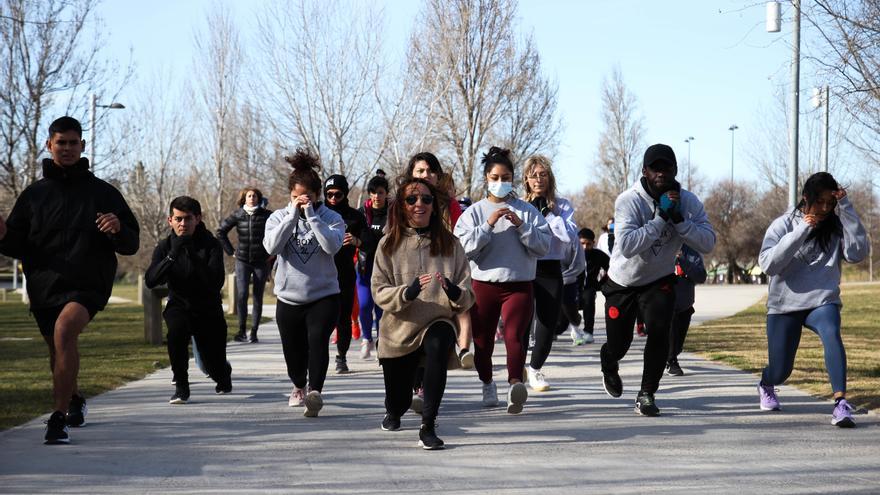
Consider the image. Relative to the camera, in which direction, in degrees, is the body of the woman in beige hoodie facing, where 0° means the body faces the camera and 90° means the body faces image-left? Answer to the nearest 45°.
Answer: approximately 0°

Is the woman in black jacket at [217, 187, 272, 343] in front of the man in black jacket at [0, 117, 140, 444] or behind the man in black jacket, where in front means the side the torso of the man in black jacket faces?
behind

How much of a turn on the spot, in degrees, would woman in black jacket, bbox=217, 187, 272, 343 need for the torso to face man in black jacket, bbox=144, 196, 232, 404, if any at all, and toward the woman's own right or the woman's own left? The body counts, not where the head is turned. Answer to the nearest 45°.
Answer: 0° — they already face them

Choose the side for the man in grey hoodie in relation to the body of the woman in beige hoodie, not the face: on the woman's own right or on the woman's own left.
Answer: on the woman's own left

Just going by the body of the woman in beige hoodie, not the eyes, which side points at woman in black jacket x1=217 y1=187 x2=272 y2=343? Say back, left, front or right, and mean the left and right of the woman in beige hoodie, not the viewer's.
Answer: back

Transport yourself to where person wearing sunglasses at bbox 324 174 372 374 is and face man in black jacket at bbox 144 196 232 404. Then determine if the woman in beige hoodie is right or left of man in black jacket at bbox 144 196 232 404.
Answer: left

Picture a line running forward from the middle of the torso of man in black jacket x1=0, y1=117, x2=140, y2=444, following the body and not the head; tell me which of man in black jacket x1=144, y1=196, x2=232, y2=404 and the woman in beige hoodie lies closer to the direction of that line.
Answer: the woman in beige hoodie

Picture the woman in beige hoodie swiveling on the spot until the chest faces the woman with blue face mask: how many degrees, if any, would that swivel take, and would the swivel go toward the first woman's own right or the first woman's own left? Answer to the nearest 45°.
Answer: approximately 135° to the first woman's own left

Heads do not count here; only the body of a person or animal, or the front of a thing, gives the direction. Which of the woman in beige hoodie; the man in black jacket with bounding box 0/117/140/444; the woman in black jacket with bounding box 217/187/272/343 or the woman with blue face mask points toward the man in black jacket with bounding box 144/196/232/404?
the woman in black jacket

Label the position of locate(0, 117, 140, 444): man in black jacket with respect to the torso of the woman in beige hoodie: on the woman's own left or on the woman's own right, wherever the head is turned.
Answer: on the woman's own right

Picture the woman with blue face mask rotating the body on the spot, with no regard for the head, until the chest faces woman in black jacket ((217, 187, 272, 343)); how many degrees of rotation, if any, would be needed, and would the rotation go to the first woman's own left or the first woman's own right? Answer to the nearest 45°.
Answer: approximately 135° to the first woman's own right

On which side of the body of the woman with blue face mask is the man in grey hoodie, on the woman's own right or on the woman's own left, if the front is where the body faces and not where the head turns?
on the woman's own left
